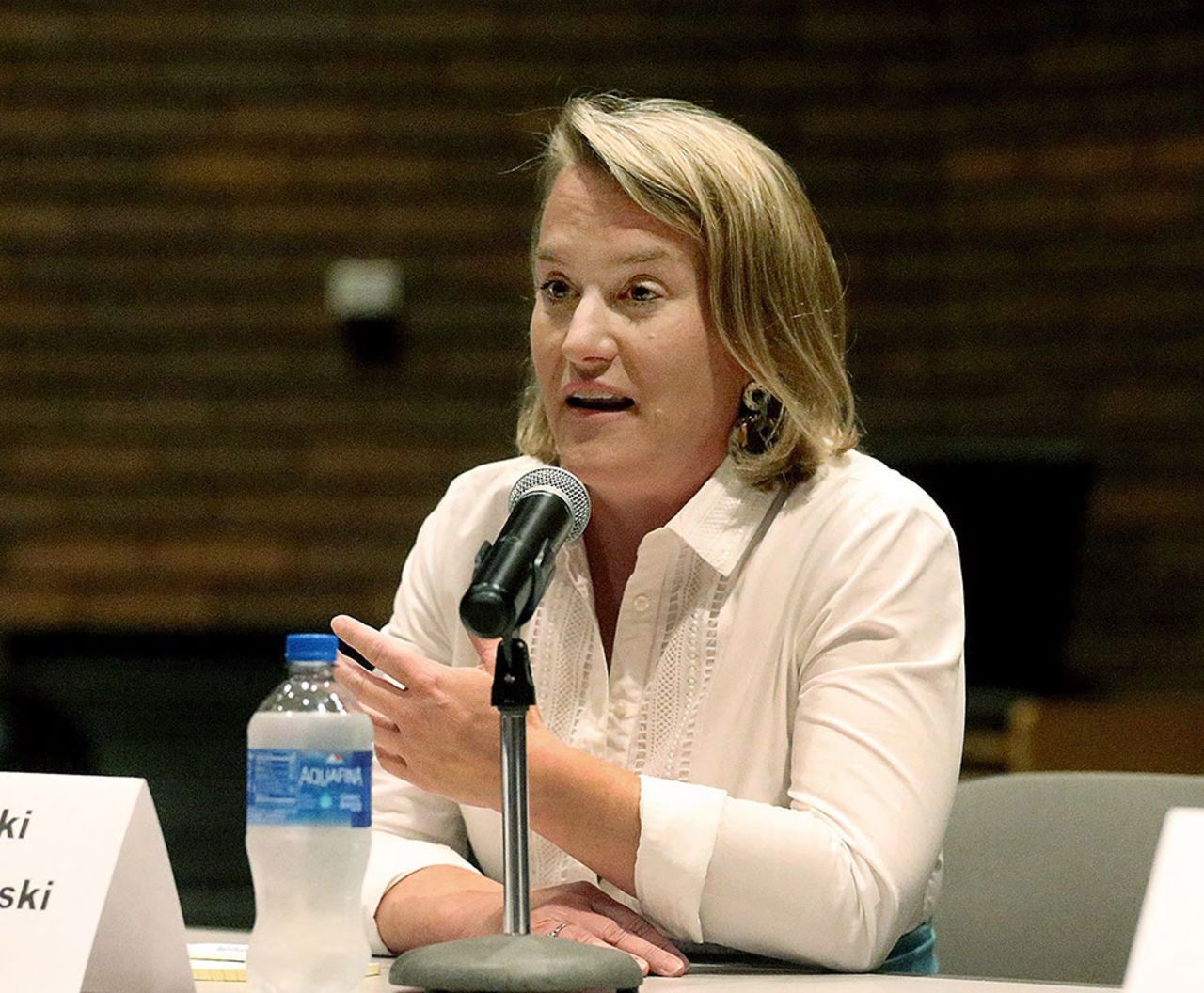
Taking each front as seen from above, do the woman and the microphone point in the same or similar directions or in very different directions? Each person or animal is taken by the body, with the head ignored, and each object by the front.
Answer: very different directions

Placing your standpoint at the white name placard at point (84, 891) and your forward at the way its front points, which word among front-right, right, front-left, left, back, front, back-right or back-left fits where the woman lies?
back

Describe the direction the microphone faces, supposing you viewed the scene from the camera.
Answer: facing away from the viewer and to the right of the viewer

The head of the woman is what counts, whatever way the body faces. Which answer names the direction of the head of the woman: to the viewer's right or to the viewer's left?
to the viewer's left

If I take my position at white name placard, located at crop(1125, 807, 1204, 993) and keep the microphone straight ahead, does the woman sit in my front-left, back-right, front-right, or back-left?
front-right

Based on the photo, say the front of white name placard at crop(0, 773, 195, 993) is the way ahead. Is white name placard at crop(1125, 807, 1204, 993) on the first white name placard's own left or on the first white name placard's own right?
on the first white name placard's own left

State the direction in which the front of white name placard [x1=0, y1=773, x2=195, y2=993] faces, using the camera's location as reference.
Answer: facing the viewer and to the left of the viewer
